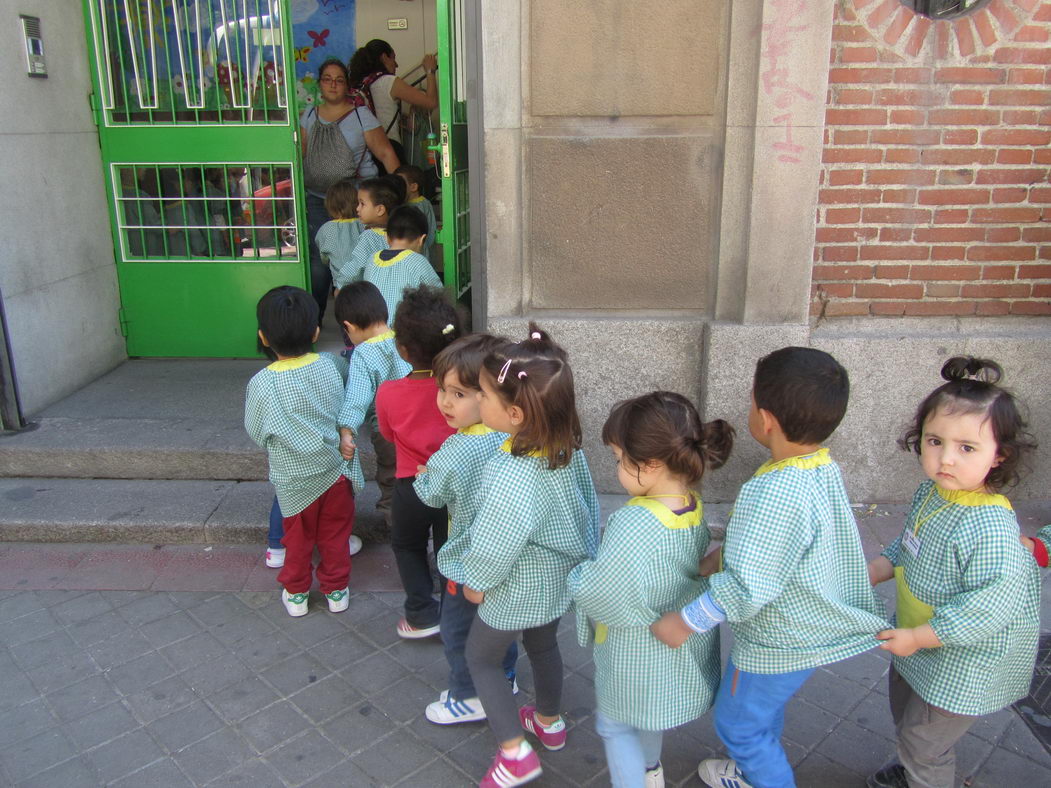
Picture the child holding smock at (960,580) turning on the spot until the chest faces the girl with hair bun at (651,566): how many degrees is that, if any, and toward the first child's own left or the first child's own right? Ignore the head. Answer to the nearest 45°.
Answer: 0° — they already face them

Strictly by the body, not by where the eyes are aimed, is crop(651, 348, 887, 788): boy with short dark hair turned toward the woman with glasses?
yes

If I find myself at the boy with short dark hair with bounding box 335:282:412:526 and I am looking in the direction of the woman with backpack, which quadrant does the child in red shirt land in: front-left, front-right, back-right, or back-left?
back-right

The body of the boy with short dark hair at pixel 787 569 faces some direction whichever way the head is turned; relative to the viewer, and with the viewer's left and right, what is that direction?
facing away from the viewer and to the left of the viewer

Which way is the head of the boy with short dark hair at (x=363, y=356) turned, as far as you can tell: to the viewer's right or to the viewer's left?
to the viewer's left

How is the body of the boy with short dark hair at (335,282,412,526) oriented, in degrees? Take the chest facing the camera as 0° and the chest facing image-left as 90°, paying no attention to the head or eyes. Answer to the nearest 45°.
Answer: approximately 135°

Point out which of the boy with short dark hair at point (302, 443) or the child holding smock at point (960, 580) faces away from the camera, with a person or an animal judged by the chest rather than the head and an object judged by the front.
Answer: the boy with short dark hair

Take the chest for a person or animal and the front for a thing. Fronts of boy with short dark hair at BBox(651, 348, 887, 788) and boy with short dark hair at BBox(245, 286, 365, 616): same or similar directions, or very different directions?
same or similar directions

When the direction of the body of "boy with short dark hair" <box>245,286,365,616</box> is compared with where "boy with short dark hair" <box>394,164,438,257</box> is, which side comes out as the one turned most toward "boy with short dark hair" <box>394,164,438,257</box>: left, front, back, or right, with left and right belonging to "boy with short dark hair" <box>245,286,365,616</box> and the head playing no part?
front

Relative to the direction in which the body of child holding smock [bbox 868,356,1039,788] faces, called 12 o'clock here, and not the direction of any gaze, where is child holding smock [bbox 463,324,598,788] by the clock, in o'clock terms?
child holding smock [bbox 463,324,598,788] is roughly at 1 o'clock from child holding smock [bbox 868,356,1039,788].

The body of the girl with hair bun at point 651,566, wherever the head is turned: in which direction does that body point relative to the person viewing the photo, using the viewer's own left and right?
facing away from the viewer and to the left of the viewer

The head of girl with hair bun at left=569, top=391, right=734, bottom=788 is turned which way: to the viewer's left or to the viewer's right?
to the viewer's left

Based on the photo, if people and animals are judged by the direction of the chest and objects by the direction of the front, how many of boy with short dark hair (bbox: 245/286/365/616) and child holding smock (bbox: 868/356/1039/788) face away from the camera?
1

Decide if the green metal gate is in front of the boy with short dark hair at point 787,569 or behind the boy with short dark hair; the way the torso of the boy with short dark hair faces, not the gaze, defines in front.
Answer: in front

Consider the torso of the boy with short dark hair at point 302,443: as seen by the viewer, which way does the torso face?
away from the camera
